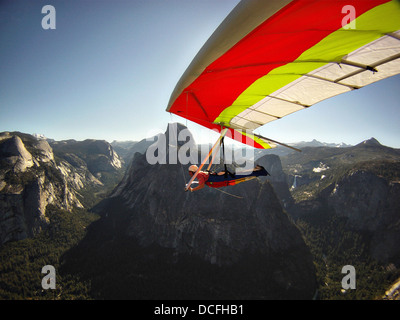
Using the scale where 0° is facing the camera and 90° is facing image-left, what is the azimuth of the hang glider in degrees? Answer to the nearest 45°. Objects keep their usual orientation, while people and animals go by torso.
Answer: approximately 90°
